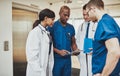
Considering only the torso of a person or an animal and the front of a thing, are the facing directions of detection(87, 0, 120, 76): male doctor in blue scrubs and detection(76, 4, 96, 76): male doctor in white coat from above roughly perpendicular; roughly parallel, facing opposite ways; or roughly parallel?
roughly perpendicular

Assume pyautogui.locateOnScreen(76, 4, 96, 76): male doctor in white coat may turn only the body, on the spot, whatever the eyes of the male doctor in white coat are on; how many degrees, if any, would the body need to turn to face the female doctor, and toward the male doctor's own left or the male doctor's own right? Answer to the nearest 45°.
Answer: approximately 45° to the male doctor's own right

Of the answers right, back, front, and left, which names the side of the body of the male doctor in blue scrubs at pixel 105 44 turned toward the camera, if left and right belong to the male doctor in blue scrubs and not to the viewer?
left

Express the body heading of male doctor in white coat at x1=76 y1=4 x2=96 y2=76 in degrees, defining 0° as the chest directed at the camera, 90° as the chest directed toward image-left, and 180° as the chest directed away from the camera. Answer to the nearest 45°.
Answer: approximately 0°

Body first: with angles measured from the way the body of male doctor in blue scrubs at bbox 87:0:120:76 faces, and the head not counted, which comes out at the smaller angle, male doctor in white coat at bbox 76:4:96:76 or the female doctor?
the female doctor

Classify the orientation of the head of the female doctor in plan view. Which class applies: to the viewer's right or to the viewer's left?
to the viewer's right
